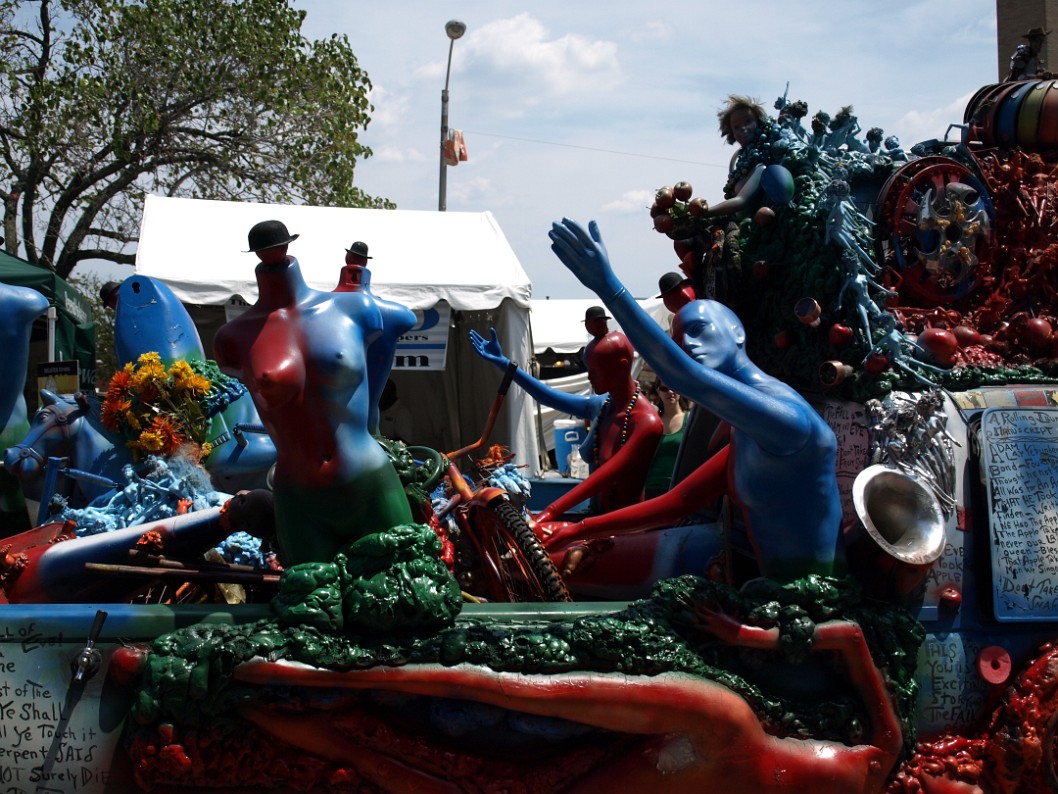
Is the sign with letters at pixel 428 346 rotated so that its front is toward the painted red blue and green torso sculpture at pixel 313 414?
yes

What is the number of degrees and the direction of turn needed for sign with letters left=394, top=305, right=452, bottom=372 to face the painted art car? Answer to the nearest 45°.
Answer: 0° — it already faces it

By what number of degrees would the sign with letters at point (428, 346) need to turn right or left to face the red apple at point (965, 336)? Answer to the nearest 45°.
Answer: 0° — it already faces it

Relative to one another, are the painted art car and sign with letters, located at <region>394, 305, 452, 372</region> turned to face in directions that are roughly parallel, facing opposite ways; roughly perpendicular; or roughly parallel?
roughly perpendicular

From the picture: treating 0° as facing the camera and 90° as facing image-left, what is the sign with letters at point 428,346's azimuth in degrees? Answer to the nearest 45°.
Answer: approximately 0°

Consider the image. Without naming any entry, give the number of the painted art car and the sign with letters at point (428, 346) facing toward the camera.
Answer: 1
